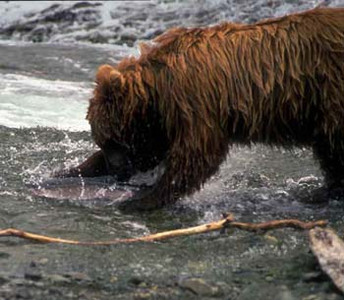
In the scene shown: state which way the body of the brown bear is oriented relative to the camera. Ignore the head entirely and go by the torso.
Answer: to the viewer's left
